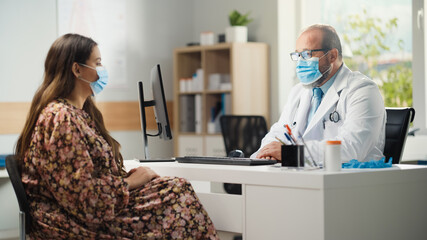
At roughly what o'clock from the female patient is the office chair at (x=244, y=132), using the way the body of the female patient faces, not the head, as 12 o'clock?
The office chair is roughly at 10 o'clock from the female patient.

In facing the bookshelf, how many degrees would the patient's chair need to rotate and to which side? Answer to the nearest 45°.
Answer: approximately 45° to its left

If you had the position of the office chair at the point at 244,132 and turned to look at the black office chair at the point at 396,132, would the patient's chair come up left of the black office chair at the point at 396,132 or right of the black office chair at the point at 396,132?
right

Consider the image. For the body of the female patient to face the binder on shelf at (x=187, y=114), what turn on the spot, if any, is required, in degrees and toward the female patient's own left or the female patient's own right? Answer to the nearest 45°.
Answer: approximately 90° to the female patient's own left

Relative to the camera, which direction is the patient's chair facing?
to the viewer's right

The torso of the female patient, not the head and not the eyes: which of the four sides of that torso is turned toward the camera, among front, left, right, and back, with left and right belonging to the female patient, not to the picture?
right

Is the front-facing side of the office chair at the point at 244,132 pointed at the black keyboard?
yes
